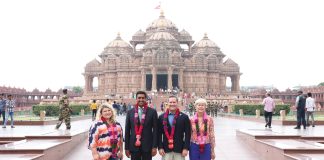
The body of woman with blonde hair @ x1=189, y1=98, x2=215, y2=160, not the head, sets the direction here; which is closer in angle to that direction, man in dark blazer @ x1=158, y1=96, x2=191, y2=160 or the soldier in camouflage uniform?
the man in dark blazer

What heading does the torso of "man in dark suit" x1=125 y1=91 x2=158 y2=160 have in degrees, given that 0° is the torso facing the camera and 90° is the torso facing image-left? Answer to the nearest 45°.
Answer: approximately 0°

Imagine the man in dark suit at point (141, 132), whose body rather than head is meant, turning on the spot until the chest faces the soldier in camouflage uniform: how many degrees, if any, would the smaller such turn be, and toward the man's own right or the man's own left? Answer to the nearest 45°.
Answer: approximately 180°

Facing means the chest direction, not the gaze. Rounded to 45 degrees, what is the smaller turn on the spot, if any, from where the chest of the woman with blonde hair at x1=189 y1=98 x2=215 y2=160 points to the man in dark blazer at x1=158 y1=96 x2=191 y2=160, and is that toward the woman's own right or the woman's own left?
approximately 45° to the woman's own right

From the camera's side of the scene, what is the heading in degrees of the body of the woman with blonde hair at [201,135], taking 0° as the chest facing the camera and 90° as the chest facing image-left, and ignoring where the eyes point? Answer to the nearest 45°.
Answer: approximately 0°

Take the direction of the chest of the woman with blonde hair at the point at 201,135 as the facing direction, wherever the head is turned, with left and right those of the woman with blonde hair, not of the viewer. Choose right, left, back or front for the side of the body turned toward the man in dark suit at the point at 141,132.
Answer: right
